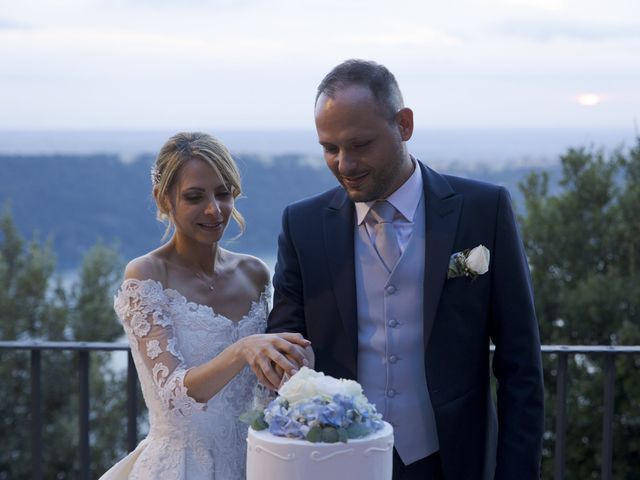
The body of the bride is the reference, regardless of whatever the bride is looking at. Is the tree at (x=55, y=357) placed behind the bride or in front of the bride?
behind

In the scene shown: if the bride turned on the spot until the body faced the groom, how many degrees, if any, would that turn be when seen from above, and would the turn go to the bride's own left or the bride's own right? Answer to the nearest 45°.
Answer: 0° — they already face them

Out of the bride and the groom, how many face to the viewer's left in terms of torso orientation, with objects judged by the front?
0

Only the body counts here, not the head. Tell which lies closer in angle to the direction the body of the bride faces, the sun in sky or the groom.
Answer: the groom

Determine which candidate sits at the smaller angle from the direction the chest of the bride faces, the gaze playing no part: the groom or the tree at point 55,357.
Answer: the groom

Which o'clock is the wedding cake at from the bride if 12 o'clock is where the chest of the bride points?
The wedding cake is roughly at 1 o'clock from the bride.

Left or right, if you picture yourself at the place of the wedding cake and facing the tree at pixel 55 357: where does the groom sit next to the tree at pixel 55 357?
right

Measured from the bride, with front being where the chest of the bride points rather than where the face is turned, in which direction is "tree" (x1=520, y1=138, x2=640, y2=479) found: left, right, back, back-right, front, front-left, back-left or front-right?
left

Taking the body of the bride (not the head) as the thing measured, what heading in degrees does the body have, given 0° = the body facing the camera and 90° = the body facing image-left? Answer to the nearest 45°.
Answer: approximately 315°

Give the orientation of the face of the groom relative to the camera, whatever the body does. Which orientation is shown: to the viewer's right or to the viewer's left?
to the viewer's left

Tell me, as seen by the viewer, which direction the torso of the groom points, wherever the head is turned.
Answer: toward the camera
